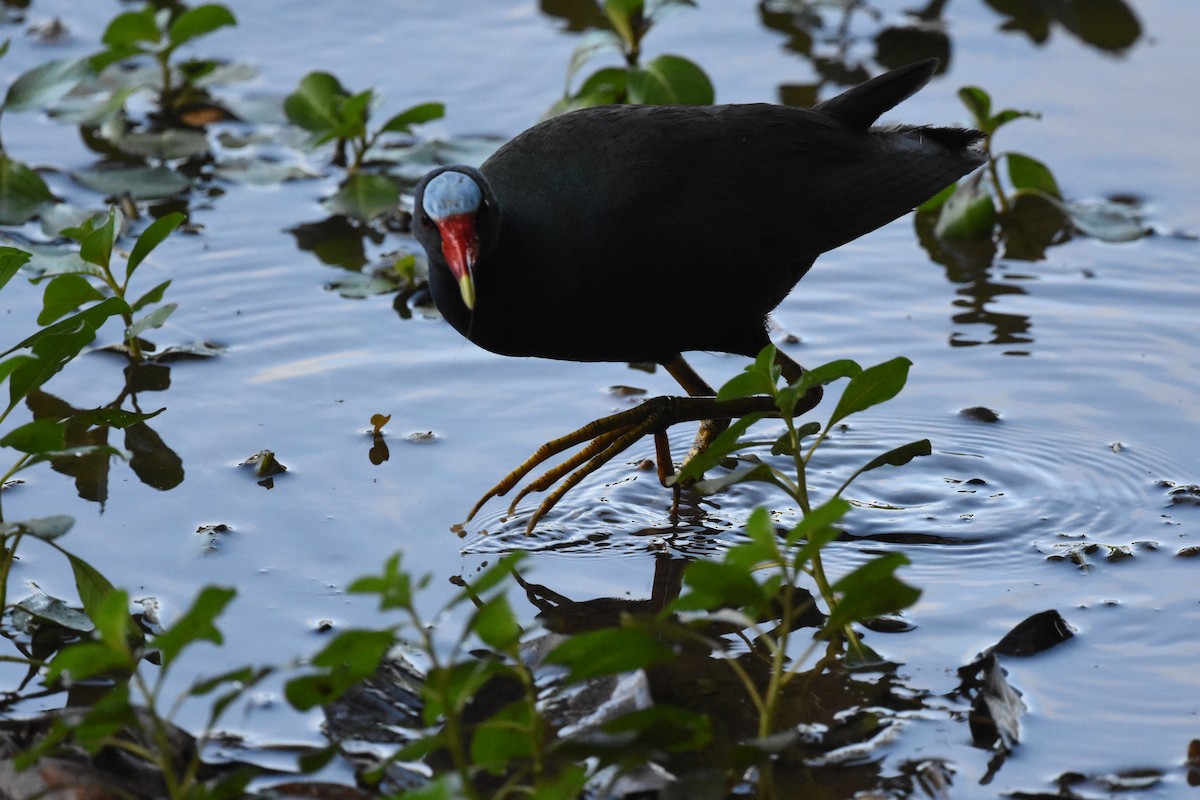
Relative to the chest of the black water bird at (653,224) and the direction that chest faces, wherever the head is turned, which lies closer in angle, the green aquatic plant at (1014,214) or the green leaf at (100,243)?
the green leaf

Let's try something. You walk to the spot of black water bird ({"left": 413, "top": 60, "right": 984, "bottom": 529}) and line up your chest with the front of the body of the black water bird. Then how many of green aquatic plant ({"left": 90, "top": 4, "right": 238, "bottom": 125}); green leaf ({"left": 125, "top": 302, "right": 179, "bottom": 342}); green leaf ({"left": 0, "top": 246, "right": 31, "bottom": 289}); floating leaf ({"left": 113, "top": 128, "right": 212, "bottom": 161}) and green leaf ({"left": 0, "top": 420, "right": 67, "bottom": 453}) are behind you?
0

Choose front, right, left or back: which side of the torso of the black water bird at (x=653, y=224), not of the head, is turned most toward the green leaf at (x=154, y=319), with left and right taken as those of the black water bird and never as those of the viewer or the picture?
front

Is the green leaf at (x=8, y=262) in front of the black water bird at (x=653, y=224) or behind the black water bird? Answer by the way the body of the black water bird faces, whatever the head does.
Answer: in front

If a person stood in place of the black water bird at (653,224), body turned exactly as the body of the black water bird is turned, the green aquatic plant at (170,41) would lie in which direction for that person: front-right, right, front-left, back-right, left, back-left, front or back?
front-right

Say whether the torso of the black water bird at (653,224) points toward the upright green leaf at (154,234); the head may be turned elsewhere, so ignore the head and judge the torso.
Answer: yes

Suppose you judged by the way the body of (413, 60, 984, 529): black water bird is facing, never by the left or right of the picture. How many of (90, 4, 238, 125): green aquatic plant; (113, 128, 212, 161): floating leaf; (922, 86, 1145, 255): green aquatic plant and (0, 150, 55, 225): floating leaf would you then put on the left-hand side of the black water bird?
0

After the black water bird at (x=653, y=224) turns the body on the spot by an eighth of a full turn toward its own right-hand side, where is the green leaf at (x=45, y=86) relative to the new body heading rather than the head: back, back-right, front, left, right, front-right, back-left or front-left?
front

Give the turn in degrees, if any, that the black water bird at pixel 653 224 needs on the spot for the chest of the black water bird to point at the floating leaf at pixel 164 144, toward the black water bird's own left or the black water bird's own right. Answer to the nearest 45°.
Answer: approximately 45° to the black water bird's own right

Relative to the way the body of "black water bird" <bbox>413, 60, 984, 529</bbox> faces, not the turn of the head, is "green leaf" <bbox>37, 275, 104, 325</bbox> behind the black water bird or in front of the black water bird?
in front

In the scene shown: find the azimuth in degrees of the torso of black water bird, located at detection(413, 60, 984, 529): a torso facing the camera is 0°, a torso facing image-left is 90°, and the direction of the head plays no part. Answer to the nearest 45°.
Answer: approximately 90°

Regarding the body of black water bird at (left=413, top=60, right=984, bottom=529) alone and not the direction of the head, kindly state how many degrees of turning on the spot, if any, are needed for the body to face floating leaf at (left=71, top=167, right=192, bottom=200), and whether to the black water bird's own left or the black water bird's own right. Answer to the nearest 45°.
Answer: approximately 45° to the black water bird's own right

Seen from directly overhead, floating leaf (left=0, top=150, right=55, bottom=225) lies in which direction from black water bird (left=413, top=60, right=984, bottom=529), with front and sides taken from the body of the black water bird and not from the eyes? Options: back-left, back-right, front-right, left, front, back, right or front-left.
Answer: front-right

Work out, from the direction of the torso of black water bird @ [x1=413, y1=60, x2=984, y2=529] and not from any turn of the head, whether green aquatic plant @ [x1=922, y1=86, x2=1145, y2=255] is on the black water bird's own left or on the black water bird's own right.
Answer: on the black water bird's own right

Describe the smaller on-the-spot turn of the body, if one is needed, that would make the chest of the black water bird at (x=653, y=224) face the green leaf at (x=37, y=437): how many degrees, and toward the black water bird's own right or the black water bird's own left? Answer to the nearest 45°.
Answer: approximately 45° to the black water bird's own left

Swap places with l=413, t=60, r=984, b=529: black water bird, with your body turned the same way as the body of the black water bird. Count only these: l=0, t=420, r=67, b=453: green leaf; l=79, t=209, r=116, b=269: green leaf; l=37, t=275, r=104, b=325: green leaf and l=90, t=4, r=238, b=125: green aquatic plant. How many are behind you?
0
